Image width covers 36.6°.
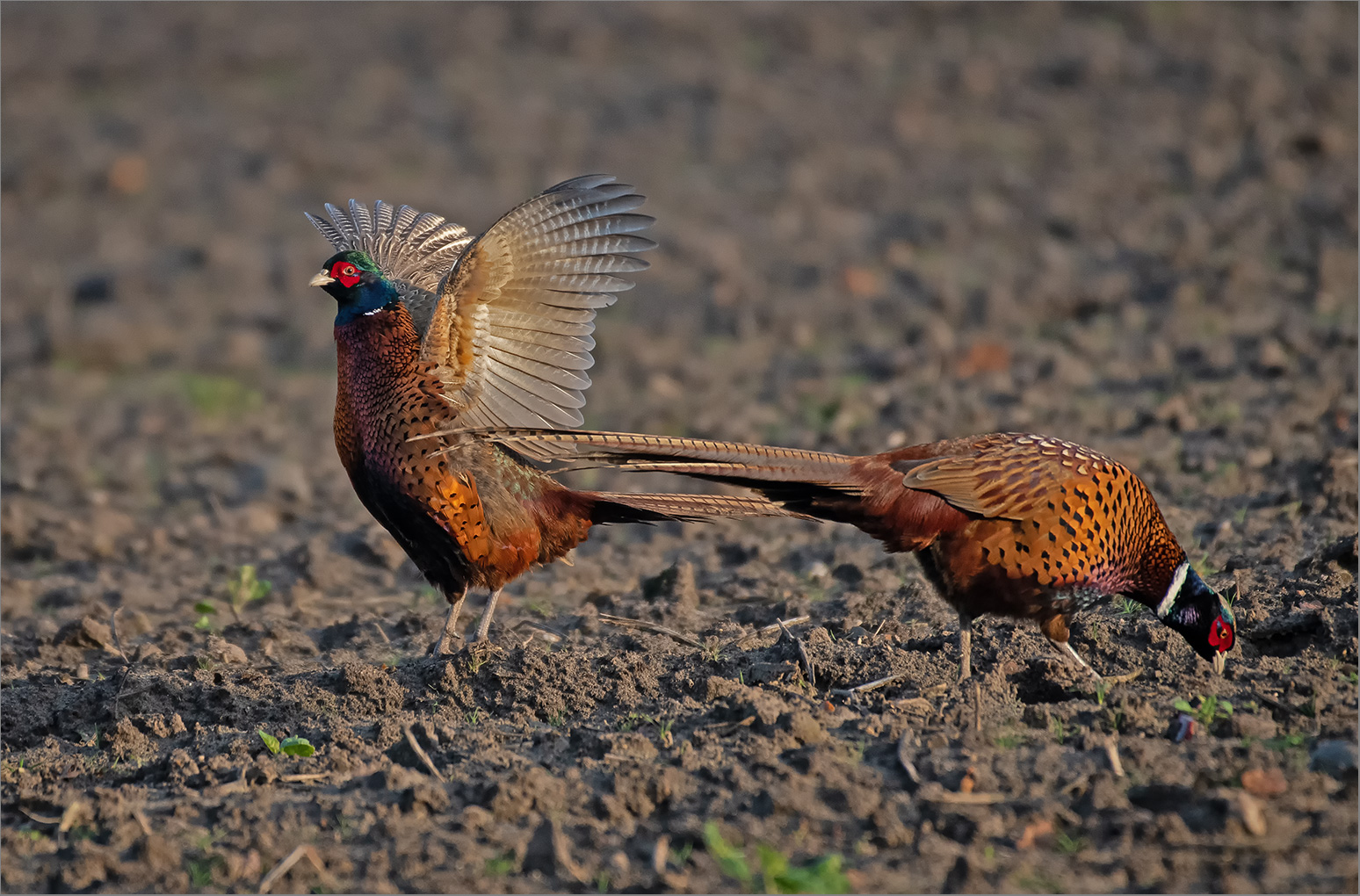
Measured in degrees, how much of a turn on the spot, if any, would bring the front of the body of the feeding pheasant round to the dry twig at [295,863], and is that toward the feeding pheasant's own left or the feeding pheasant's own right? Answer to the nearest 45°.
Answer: approximately 135° to the feeding pheasant's own right

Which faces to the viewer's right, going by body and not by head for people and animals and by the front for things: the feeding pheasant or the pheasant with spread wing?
the feeding pheasant

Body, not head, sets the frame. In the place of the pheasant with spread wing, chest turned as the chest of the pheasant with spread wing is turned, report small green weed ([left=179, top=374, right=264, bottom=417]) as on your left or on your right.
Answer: on your right

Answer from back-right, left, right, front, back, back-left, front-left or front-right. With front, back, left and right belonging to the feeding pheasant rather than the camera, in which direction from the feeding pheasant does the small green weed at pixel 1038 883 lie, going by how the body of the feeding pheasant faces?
right

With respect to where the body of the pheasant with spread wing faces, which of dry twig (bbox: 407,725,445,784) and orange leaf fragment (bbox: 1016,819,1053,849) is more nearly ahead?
the dry twig

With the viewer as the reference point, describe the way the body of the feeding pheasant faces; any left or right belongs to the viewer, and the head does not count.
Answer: facing to the right of the viewer

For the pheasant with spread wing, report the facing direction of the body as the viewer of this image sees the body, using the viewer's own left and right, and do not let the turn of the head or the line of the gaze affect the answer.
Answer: facing to the left of the viewer

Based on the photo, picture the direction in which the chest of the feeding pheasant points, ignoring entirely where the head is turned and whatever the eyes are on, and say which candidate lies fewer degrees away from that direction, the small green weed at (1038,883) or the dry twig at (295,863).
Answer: the small green weed

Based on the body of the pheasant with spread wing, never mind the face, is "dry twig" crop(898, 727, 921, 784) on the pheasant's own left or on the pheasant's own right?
on the pheasant's own left

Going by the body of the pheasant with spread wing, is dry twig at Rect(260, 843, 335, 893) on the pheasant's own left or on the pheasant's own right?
on the pheasant's own left

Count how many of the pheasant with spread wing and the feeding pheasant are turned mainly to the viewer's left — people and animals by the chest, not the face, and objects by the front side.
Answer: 1

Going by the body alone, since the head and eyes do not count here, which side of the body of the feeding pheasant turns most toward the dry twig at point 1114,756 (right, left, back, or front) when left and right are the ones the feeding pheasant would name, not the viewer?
right

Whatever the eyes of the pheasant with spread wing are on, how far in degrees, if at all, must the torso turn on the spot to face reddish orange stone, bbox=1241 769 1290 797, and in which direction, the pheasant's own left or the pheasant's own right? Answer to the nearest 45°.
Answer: approximately 135° to the pheasant's own left

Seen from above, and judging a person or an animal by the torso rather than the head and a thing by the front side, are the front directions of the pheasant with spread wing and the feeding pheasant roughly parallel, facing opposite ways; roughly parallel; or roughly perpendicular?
roughly parallel, facing opposite ways

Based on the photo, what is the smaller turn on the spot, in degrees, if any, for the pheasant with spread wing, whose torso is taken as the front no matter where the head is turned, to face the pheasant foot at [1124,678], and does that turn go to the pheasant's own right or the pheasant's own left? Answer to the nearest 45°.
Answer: approximately 135° to the pheasant's own left
